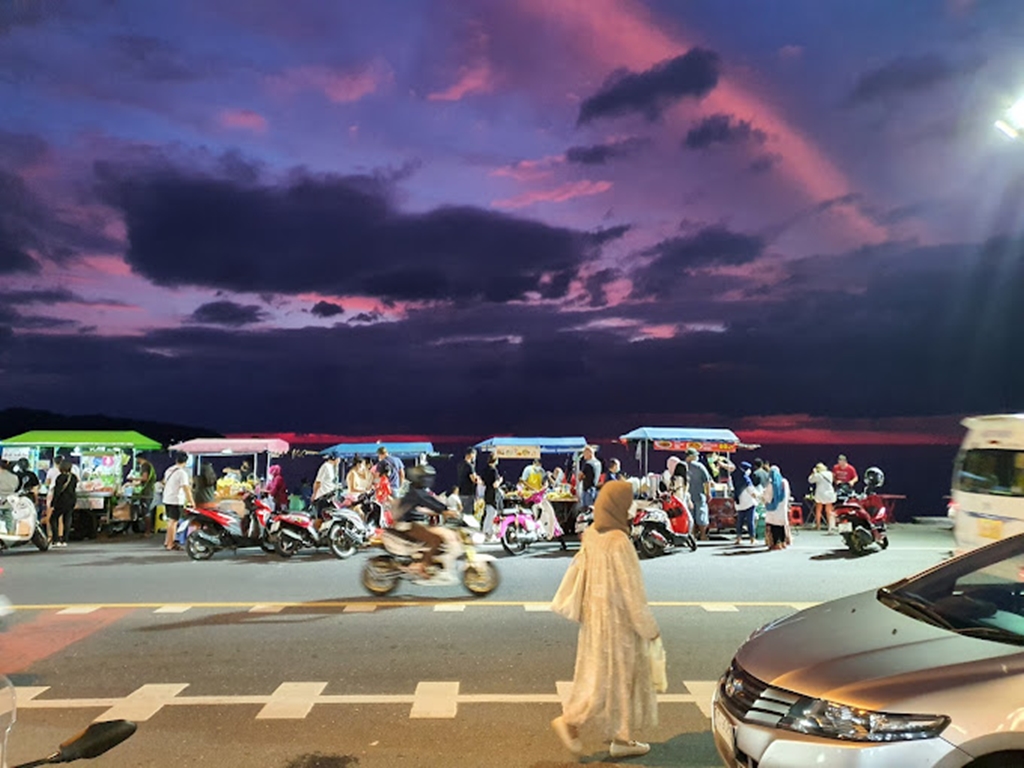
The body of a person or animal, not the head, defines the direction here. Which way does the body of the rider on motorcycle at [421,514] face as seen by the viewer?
to the viewer's right

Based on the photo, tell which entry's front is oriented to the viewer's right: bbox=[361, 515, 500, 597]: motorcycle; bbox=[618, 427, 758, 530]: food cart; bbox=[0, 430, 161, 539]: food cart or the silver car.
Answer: the motorcycle

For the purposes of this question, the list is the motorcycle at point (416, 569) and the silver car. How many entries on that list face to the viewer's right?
1

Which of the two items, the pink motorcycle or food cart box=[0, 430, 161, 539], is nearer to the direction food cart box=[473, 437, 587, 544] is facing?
the pink motorcycle

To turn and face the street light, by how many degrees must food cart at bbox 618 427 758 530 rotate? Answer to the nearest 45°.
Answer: approximately 45° to its left

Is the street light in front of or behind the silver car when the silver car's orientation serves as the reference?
behind

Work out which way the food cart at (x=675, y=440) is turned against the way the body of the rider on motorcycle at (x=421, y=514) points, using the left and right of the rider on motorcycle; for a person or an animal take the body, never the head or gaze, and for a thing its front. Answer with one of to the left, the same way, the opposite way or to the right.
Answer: to the right
